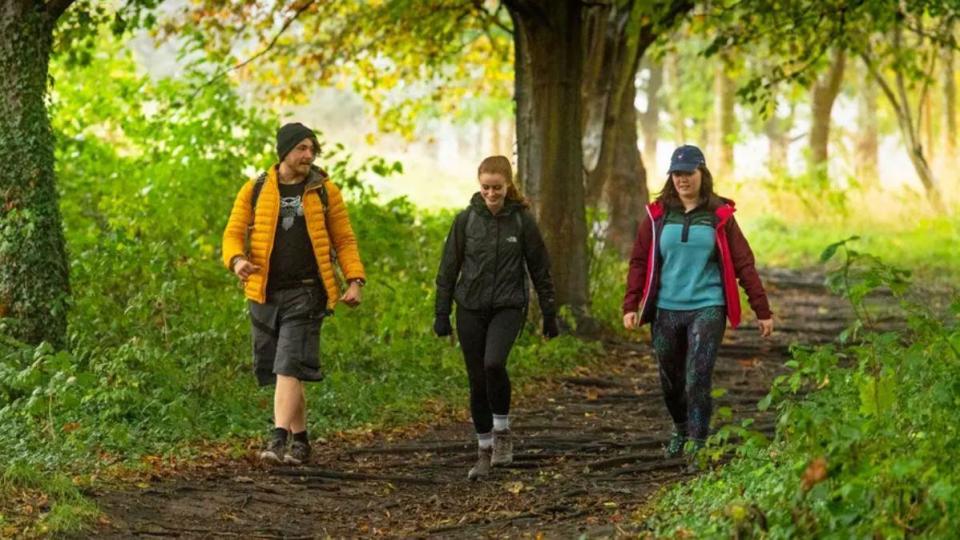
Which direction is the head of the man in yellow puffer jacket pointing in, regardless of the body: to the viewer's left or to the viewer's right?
to the viewer's right

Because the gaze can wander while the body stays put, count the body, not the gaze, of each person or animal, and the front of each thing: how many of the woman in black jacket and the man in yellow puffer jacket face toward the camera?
2

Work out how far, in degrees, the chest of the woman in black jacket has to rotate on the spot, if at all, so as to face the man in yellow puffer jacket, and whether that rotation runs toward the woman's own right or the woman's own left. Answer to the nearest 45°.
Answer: approximately 90° to the woman's own right

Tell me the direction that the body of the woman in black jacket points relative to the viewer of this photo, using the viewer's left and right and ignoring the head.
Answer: facing the viewer

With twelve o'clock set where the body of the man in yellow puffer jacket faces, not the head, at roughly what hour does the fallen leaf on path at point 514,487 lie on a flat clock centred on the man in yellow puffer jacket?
The fallen leaf on path is roughly at 10 o'clock from the man in yellow puffer jacket.

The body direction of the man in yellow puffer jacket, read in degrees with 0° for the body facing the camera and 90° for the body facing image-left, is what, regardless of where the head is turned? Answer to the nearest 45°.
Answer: approximately 0°

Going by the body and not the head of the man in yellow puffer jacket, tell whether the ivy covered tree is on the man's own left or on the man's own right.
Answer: on the man's own right

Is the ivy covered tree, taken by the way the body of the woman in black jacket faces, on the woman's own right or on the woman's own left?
on the woman's own right
